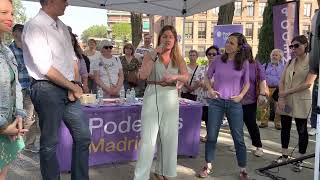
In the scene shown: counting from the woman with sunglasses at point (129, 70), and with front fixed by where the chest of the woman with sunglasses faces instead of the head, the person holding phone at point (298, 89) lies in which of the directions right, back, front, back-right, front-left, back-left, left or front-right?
front-left

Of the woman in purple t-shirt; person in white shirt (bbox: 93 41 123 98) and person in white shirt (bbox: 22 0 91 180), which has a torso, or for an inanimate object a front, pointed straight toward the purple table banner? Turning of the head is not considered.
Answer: person in white shirt (bbox: 93 41 123 98)

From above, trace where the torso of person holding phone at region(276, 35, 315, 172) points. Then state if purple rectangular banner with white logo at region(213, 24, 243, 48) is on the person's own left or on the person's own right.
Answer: on the person's own right

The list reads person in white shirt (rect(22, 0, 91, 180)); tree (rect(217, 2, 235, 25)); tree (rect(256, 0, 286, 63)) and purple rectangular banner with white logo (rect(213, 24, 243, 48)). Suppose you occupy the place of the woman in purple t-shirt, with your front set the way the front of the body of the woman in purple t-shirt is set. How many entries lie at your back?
3

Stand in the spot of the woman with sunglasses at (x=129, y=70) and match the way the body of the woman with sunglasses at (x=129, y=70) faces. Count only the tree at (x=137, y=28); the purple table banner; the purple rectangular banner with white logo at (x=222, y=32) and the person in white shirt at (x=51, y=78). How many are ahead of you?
2

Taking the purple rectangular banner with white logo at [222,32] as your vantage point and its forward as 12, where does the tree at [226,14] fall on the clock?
The tree is roughly at 6 o'clock from the purple rectangular banner with white logo.

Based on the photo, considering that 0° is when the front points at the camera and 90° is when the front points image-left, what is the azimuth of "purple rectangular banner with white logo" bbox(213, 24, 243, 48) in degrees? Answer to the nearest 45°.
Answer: approximately 0°

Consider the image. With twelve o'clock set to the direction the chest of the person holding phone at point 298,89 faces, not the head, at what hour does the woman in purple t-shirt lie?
The woman in purple t-shirt is roughly at 12 o'clock from the person holding phone.

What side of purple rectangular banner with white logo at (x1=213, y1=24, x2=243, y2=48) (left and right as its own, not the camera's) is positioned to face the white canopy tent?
front

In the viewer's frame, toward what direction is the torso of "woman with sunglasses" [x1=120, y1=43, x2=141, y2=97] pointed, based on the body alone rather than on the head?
toward the camera

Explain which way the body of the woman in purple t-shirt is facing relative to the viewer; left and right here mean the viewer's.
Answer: facing the viewer

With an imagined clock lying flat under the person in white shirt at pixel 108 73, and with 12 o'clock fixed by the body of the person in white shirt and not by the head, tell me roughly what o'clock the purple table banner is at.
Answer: The purple table banner is roughly at 12 o'clock from the person in white shirt.

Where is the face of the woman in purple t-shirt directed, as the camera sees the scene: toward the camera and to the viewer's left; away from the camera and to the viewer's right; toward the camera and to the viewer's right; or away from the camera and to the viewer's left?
toward the camera and to the viewer's left

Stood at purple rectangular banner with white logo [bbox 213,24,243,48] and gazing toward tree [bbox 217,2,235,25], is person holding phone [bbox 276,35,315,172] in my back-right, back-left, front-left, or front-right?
back-right

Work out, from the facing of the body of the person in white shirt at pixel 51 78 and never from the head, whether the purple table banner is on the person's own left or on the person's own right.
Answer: on the person's own left

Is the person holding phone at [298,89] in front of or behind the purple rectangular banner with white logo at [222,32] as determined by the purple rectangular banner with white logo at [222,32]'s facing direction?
in front

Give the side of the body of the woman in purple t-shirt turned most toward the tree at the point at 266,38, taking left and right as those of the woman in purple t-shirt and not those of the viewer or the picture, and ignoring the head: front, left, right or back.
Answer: back
